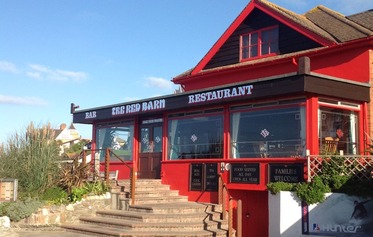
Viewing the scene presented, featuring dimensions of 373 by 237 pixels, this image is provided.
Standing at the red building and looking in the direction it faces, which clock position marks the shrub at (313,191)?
The shrub is roughly at 10 o'clock from the red building.

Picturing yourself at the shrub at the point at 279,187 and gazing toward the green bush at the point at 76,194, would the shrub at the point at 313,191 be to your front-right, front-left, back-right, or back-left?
back-left

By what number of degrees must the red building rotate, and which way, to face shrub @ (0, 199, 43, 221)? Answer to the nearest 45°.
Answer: approximately 45° to its right

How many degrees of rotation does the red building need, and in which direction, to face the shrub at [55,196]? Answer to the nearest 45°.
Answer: approximately 45° to its right

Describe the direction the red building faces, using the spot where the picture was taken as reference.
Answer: facing the viewer and to the left of the viewer

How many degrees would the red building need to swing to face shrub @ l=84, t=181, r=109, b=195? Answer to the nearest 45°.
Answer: approximately 45° to its right
